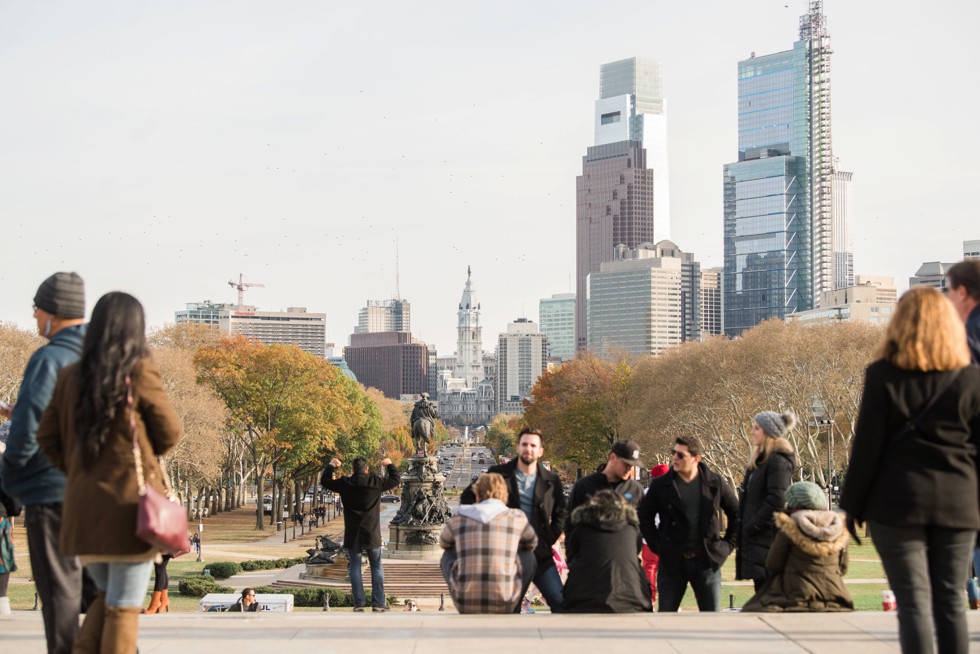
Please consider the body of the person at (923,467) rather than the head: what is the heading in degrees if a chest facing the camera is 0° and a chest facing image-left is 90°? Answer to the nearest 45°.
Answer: approximately 180°

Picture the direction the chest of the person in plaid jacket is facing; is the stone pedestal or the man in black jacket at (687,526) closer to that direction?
the stone pedestal

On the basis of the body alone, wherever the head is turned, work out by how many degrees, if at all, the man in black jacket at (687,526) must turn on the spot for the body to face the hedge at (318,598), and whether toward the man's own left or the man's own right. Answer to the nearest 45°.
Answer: approximately 135° to the man's own right

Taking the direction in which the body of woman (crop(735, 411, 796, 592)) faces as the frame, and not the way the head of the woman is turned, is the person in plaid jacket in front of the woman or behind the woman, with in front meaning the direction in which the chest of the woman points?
in front

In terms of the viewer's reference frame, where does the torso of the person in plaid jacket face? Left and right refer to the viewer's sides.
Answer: facing away from the viewer

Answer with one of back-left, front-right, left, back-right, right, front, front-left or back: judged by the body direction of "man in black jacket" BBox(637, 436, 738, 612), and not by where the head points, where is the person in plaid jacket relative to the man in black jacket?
front-right

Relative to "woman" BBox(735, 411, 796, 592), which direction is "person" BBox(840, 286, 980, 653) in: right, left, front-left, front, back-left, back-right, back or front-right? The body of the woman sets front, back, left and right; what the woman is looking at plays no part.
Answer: left

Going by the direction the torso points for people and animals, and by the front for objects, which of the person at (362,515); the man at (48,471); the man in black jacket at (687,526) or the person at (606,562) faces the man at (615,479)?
the person at (606,562)

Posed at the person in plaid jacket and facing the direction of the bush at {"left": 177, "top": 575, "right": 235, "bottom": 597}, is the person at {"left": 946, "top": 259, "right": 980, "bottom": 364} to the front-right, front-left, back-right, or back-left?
back-right

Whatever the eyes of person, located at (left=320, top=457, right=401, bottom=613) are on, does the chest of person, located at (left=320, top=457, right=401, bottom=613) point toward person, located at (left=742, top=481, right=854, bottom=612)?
no

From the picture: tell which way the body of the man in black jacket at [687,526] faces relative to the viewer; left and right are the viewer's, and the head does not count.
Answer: facing the viewer

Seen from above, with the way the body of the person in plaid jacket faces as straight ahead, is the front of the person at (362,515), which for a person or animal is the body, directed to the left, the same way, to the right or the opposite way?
the same way

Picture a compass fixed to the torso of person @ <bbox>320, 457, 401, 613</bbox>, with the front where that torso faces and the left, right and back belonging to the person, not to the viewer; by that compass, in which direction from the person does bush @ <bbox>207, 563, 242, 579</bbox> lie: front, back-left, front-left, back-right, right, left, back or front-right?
front

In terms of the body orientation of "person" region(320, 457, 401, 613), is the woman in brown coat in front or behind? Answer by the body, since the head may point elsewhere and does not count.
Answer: behind

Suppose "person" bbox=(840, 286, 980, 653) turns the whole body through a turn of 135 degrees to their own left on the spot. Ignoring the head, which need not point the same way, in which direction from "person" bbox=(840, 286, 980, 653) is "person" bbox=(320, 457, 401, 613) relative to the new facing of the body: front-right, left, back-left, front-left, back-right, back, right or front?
right

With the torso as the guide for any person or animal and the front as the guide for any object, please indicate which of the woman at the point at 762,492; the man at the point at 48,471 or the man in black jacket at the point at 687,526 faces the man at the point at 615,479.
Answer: the woman

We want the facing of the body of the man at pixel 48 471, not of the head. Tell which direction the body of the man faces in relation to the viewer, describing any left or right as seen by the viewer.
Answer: facing away from the viewer and to the left of the viewer

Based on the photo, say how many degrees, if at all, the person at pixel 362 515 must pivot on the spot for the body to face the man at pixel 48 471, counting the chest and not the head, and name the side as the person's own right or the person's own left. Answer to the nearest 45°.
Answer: approximately 180°
